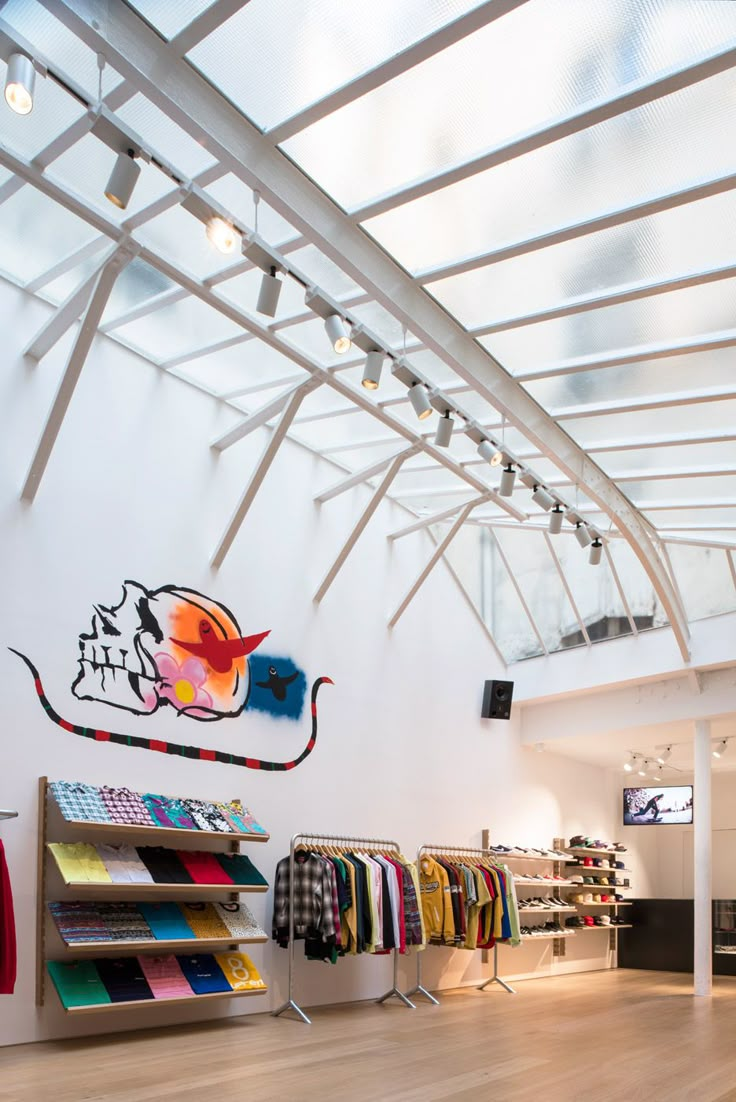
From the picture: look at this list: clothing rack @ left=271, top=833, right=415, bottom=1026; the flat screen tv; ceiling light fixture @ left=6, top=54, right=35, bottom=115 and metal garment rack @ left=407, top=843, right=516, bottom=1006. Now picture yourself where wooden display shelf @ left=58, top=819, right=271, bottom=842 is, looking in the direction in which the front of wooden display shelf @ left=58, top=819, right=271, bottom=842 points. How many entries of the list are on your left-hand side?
3

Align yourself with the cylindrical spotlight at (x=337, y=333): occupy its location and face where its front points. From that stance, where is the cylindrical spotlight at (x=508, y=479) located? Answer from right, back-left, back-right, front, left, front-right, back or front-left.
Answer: left

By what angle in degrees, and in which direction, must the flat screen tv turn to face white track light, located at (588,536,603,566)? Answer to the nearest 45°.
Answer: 0° — it already faces it

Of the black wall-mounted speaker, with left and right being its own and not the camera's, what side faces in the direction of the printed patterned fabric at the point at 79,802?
right

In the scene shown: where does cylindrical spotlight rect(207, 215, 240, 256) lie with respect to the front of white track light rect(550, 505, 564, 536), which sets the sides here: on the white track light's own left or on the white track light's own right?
on the white track light's own left
